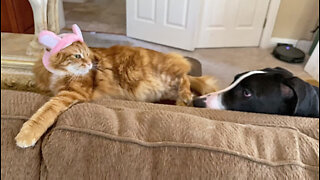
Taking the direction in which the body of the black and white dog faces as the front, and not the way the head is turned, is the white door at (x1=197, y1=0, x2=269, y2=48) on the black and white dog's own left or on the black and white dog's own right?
on the black and white dog's own right

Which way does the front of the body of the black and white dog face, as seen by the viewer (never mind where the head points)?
to the viewer's left

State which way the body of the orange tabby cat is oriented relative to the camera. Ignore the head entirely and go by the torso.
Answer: to the viewer's left

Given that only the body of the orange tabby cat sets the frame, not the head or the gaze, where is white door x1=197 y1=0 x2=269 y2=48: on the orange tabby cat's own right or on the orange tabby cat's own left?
on the orange tabby cat's own right

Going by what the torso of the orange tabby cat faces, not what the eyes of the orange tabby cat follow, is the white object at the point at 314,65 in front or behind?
behind

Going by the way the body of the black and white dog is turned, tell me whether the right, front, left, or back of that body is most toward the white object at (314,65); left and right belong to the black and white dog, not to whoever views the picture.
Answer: right

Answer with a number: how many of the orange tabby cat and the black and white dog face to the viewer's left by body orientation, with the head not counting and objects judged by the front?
2
